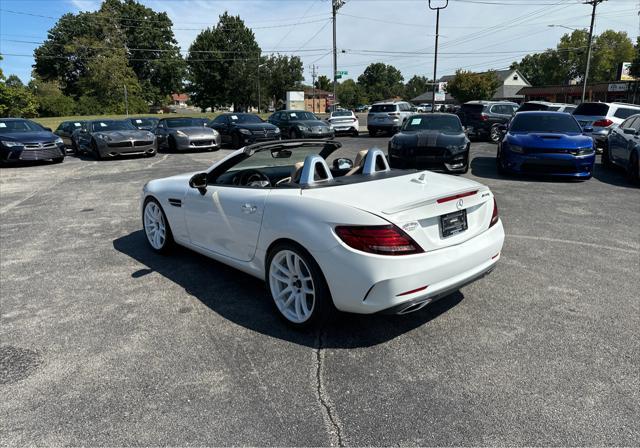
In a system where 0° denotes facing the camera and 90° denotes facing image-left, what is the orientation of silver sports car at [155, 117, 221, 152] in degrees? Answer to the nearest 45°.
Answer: approximately 315°

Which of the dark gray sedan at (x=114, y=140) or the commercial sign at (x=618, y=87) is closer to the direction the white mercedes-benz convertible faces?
the dark gray sedan

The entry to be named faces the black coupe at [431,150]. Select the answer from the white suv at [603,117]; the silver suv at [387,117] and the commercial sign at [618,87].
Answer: the commercial sign

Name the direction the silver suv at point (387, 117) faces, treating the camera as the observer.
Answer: facing away from the viewer and to the right of the viewer

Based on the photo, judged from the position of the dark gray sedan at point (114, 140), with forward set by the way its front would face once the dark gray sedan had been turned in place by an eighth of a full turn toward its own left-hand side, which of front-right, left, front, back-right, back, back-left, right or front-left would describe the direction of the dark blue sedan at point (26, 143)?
back

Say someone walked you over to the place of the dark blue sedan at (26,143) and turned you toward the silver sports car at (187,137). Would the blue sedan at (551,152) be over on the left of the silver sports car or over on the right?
right

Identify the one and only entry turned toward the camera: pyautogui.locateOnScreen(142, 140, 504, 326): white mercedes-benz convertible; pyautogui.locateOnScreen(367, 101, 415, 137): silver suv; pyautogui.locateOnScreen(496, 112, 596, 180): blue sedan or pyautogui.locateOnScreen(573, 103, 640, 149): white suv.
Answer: the blue sedan
